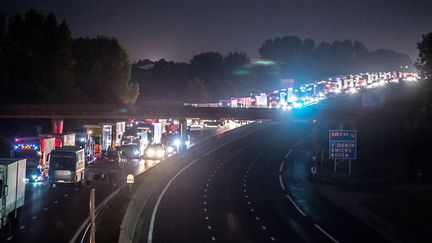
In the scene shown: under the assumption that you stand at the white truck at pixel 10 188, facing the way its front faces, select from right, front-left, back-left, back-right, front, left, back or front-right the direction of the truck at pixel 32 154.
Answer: back-right

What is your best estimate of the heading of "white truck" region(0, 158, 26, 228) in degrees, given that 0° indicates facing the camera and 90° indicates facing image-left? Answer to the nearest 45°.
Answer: approximately 45°

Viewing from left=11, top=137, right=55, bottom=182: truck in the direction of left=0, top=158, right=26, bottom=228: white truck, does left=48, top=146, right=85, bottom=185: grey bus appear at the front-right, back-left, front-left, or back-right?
front-left

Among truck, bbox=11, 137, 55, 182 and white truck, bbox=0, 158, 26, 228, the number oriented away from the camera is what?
0

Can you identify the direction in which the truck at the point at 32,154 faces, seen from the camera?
facing the viewer and to the left of the viewer

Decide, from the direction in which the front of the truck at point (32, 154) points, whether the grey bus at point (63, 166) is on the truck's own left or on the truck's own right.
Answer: on the truck's own left

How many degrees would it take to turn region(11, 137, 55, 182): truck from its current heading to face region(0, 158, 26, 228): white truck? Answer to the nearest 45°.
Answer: approximately 45° to its left

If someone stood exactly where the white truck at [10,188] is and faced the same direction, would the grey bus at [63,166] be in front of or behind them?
behind

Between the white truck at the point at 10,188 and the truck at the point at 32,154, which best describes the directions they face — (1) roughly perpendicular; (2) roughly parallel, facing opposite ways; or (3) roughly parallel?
roughly parallel
